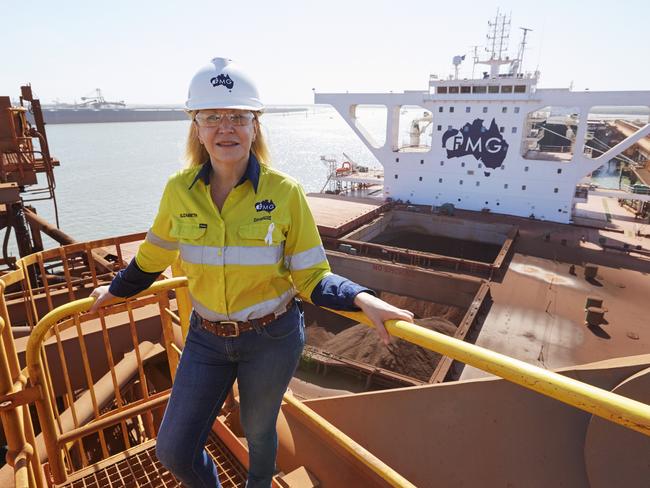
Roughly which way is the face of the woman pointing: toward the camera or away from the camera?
toward the camera

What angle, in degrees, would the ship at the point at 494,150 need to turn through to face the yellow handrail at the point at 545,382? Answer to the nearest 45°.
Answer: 0° — it already faces it

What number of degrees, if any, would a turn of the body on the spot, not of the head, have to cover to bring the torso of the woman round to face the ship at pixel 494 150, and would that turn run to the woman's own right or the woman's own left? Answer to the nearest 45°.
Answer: approximately 135° to the woman's own left

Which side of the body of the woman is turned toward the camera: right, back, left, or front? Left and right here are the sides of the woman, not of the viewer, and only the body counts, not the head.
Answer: front

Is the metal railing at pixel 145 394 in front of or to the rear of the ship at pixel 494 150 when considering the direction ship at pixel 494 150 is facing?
in front

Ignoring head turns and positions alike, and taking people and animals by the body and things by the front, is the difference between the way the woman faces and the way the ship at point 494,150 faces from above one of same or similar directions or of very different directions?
same or similar directions

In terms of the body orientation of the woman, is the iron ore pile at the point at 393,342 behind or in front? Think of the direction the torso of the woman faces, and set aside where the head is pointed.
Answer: behind

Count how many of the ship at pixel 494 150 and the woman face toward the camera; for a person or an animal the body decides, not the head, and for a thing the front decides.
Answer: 2
